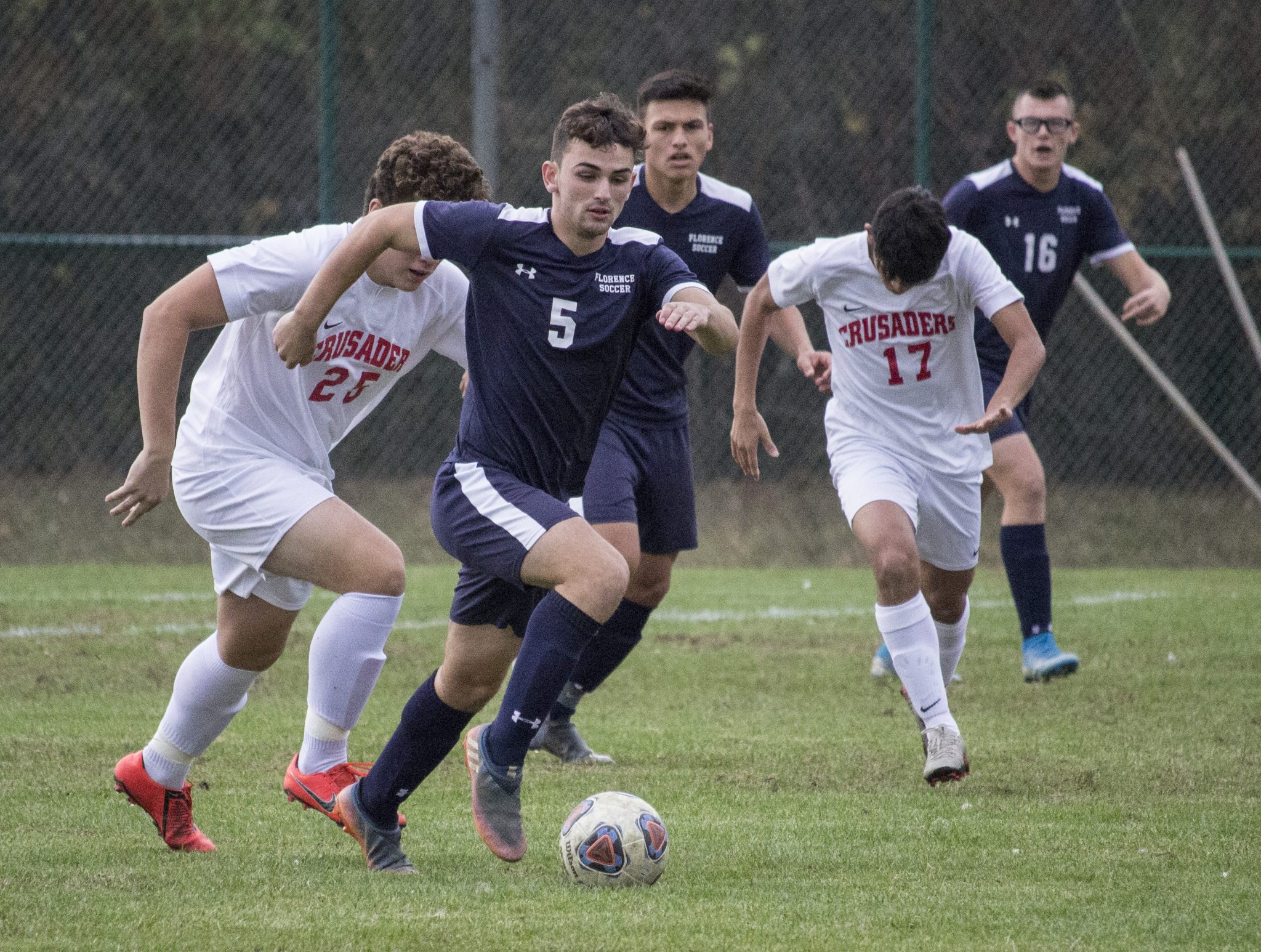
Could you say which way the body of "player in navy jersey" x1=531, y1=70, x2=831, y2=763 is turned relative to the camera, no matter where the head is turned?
toward the camera

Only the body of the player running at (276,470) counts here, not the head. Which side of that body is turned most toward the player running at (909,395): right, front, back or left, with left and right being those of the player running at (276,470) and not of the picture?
left

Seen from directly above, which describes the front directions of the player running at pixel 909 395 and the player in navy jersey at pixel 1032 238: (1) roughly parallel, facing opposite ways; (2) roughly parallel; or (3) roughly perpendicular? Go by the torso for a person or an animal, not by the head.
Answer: roughly parallel

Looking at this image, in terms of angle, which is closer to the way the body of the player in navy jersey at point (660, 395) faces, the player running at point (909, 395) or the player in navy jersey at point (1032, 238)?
the player running

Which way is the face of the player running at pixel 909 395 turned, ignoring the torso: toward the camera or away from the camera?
toward the camera

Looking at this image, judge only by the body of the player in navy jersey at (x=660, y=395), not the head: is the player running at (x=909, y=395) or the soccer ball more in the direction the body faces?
the soccer ball

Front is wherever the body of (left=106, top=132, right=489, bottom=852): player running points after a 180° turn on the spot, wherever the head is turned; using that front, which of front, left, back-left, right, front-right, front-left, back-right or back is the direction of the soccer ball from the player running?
back

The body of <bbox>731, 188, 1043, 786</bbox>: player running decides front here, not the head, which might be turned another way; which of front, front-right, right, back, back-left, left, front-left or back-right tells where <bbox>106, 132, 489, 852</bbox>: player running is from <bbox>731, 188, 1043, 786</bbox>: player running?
front-right

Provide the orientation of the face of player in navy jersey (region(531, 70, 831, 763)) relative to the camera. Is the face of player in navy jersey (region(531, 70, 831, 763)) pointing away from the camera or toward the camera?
toward the camera

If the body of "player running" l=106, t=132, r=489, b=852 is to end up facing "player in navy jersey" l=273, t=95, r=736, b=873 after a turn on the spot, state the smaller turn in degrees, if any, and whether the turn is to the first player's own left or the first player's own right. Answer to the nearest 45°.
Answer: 0° — they already face them

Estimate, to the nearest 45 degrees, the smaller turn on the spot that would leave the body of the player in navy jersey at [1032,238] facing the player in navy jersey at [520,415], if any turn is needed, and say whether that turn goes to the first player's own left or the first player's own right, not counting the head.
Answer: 0° — they already face them

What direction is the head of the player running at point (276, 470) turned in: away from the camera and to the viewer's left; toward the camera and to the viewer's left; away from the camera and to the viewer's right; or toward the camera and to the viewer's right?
toward the camera and to the viewer's right

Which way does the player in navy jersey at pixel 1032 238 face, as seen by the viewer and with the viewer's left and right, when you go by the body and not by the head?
facing the viewer

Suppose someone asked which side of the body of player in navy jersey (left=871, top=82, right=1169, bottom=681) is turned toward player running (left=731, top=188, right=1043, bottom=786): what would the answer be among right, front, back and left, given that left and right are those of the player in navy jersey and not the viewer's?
front

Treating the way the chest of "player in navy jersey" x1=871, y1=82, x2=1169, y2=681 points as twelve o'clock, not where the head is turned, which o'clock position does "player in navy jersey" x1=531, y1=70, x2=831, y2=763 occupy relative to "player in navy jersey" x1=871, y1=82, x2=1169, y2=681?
"player in navy jersey" x1=531, y1=70, x2=831, y2=763 is roughly at 1 o'clock from "player in navy jersey" x1=871, y1=82, x2=1169, y2=681.

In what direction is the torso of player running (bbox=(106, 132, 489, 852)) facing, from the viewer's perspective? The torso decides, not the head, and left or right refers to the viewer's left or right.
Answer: facing the viewer and to the right of the viewer

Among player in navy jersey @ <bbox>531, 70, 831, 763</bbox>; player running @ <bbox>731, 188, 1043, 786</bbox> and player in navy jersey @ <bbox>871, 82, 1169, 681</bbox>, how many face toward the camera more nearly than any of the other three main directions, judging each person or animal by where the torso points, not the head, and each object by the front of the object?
3
